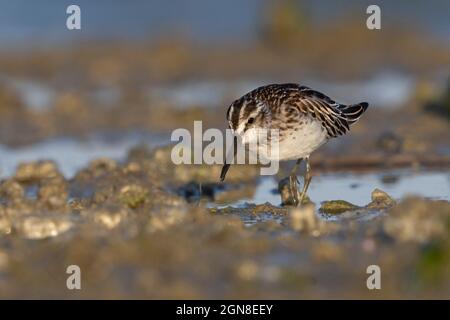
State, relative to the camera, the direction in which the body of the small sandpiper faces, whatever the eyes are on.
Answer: to the viewer's left

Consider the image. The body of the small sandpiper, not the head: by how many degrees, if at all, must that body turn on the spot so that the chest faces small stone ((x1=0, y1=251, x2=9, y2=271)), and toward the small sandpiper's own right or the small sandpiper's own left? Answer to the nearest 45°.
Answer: approximately 45° to the small sandpiper's own left

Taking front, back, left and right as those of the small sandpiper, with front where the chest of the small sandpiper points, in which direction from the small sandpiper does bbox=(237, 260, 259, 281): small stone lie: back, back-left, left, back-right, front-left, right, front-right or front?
left

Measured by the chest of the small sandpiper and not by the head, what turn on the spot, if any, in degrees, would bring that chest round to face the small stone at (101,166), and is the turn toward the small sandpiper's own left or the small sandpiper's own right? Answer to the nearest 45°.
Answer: approximately 45° to the small sandpiper's own right

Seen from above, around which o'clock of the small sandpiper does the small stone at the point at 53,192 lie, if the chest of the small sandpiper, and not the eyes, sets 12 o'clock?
The small stone is roughly at 12 o'clock from the small sandpiper.

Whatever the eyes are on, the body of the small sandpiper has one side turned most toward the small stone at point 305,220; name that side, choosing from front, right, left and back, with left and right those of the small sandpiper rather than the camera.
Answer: left

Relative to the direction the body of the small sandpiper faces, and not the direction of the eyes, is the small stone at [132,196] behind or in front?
in front
